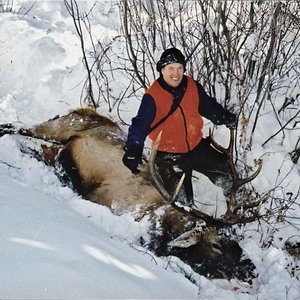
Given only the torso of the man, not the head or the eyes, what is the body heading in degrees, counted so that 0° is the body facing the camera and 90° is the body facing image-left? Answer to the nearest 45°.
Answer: approximately 0°
